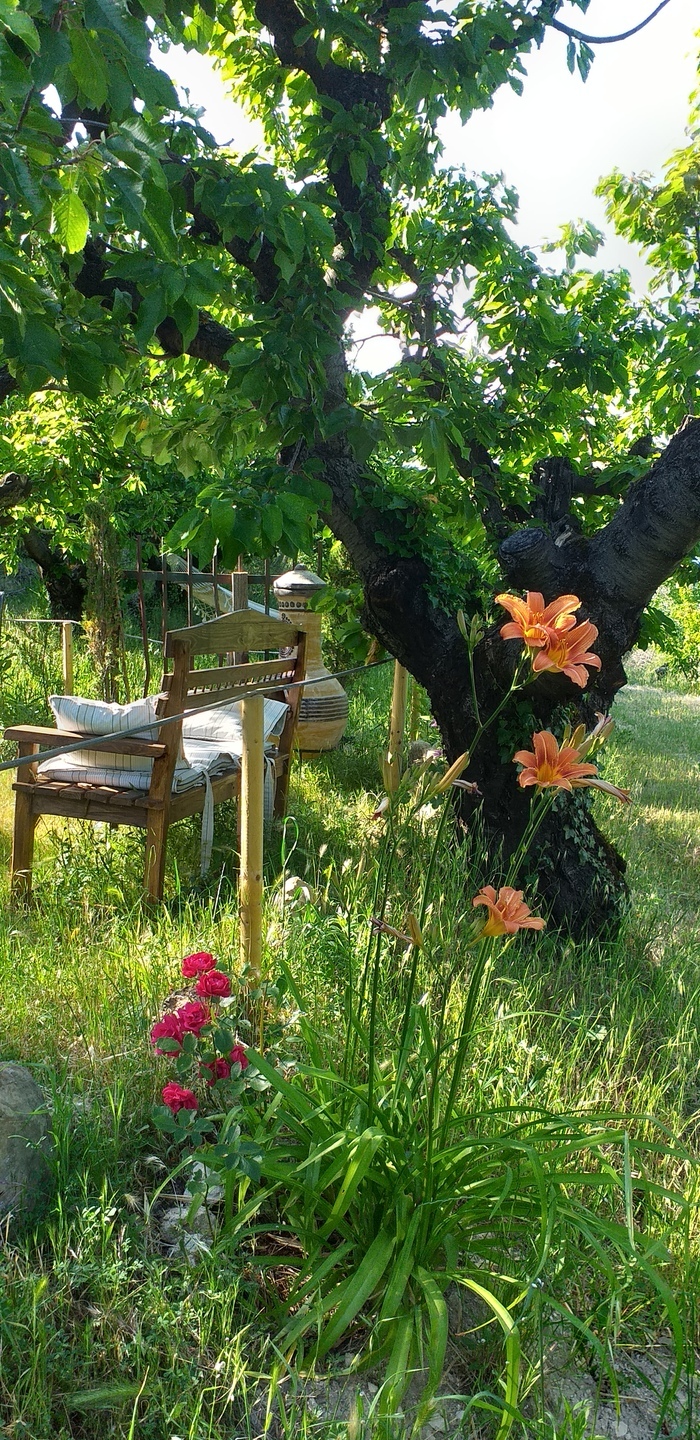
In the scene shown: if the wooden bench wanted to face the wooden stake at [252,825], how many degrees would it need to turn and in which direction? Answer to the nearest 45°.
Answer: approximately 135° to its left

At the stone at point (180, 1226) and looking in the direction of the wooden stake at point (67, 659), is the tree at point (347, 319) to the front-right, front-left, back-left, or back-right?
front-right

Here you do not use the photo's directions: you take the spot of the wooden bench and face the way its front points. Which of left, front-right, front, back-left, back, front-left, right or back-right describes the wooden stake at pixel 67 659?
front-right

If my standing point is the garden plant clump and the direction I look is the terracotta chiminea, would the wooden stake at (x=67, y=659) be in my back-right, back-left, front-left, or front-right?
front-left
